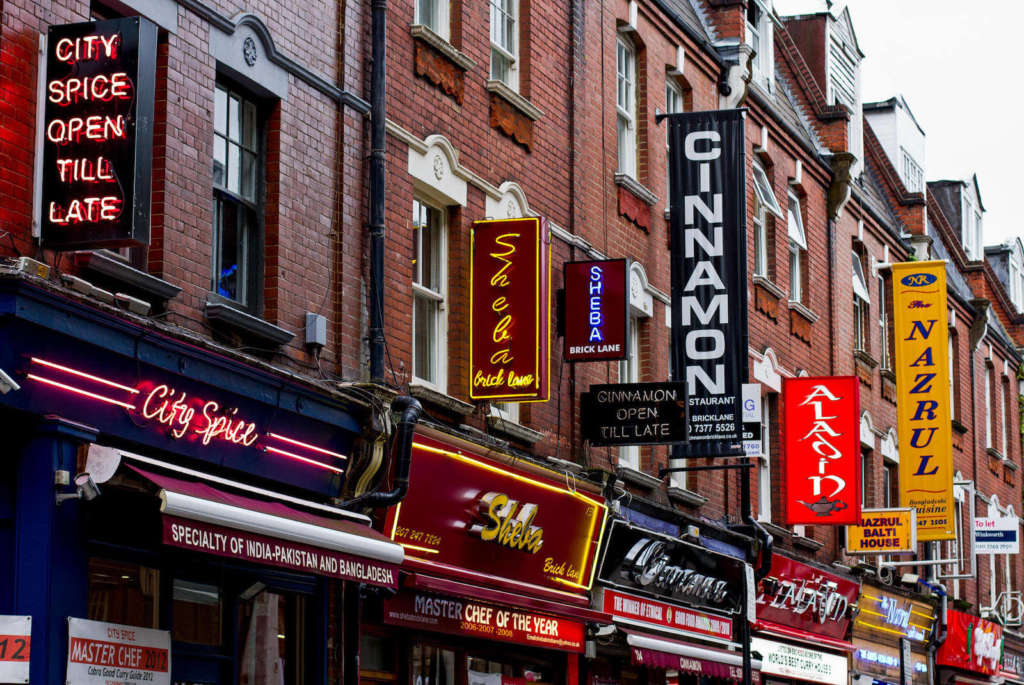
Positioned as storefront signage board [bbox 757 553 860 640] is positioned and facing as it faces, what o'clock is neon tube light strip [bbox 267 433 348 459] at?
The neon tube light strip is roughly at 2 o'clock from the storefront signage board.

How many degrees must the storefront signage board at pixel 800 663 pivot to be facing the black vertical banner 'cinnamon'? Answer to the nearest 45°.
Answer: approximately 45° to its right

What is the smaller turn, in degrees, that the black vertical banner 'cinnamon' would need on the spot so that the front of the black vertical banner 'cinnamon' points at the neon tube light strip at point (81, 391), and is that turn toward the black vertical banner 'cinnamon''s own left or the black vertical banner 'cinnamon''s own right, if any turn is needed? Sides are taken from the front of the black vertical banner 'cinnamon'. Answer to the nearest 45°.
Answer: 0° — it already faces it

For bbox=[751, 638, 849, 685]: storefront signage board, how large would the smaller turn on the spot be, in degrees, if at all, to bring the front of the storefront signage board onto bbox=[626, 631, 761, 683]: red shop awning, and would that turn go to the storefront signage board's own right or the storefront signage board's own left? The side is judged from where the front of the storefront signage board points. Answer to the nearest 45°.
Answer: approximately 45° to the storefront signage board's own right

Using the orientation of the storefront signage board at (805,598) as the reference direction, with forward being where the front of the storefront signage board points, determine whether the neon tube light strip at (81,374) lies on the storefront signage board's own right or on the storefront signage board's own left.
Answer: on the storefront signage board's own right

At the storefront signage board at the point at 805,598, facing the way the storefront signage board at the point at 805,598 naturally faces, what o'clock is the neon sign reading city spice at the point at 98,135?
The neon sign reading city spice is roughly at 2 o'clock from the storefront signage board.

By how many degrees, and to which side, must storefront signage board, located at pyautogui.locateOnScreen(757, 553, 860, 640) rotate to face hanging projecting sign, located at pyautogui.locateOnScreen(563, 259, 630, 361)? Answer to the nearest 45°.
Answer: approximately 45° to its right

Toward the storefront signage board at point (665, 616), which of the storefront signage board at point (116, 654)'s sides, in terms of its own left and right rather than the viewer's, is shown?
left

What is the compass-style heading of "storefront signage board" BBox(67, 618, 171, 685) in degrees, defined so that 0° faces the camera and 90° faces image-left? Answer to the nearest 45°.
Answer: approximately 315°
